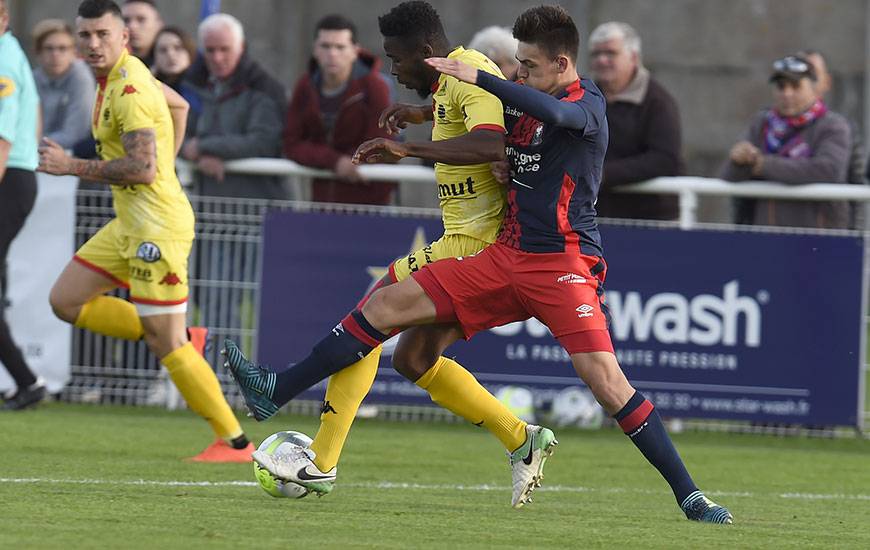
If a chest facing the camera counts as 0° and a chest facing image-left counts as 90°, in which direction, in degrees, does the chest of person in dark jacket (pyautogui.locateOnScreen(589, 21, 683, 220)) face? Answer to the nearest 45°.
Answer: approximately 45°

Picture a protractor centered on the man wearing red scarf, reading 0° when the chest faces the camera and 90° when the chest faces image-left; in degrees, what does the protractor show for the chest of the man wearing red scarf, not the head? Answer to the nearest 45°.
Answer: approximately 45°

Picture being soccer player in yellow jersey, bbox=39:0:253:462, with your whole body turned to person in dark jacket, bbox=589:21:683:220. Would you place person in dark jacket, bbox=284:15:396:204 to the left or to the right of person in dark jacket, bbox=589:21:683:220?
left
